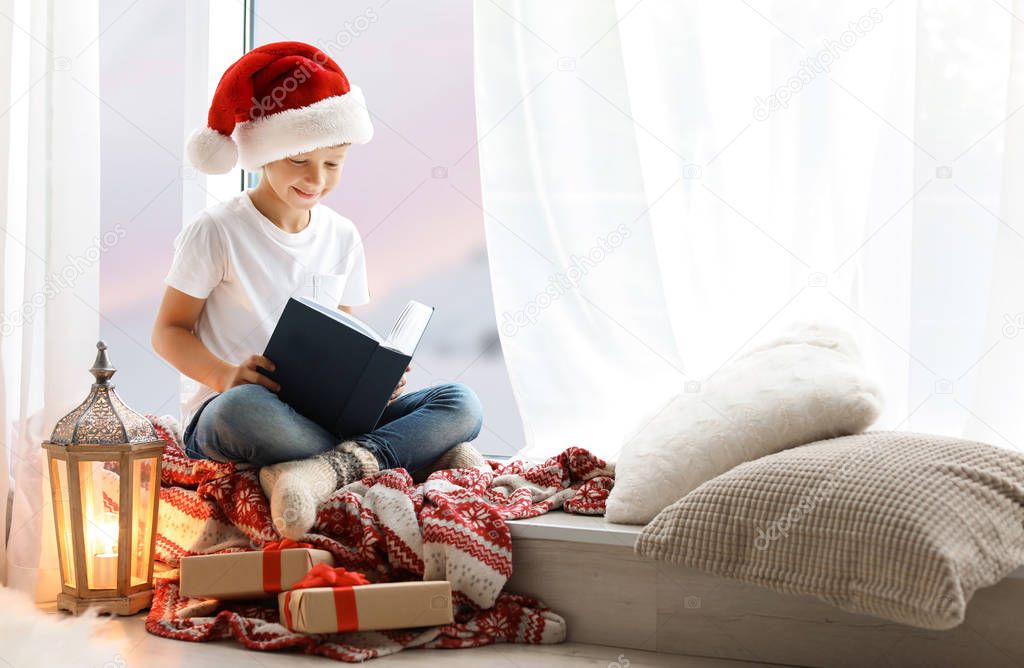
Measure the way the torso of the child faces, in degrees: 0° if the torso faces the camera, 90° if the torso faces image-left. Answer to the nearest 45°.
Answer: approximately 315°

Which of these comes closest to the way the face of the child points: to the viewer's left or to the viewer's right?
to the viewer's right

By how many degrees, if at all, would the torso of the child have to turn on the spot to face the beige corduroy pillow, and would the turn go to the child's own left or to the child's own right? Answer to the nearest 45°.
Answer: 0° — they already face it
